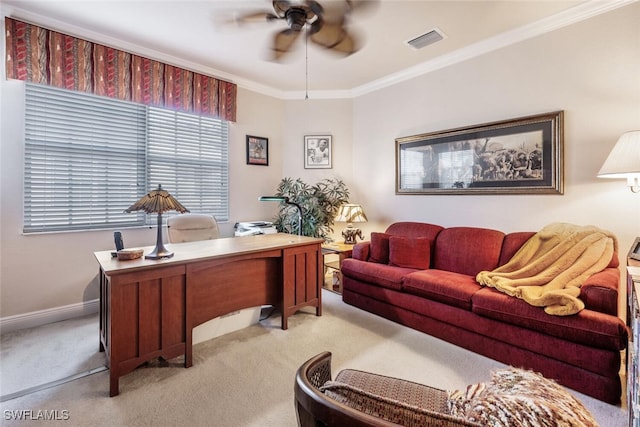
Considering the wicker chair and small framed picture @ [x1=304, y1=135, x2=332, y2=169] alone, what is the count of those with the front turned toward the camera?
1

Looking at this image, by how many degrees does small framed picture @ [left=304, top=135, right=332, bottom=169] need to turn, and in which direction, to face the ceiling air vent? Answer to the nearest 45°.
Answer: approximately 45° to its left

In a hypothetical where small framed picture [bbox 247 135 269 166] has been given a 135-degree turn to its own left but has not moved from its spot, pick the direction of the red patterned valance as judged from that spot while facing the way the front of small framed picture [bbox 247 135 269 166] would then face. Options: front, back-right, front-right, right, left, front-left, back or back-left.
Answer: back-left

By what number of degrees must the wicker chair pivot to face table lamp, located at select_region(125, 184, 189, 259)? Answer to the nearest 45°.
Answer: approximately 90° to its left

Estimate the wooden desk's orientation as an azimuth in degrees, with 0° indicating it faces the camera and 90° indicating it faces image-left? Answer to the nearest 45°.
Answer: approximately 135°

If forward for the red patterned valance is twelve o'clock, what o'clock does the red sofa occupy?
The red sofa is roughly at 12 o'clock from the red patterned valance.

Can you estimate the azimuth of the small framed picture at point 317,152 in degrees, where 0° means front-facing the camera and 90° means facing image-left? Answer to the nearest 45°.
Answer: approximately 0°

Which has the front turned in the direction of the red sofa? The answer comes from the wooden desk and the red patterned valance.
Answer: the red patterned valance

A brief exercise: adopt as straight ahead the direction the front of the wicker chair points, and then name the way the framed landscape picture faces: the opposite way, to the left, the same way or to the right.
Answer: the opposite way

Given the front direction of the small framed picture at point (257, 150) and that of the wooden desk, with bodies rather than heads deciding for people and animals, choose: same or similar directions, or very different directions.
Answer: very different directions
